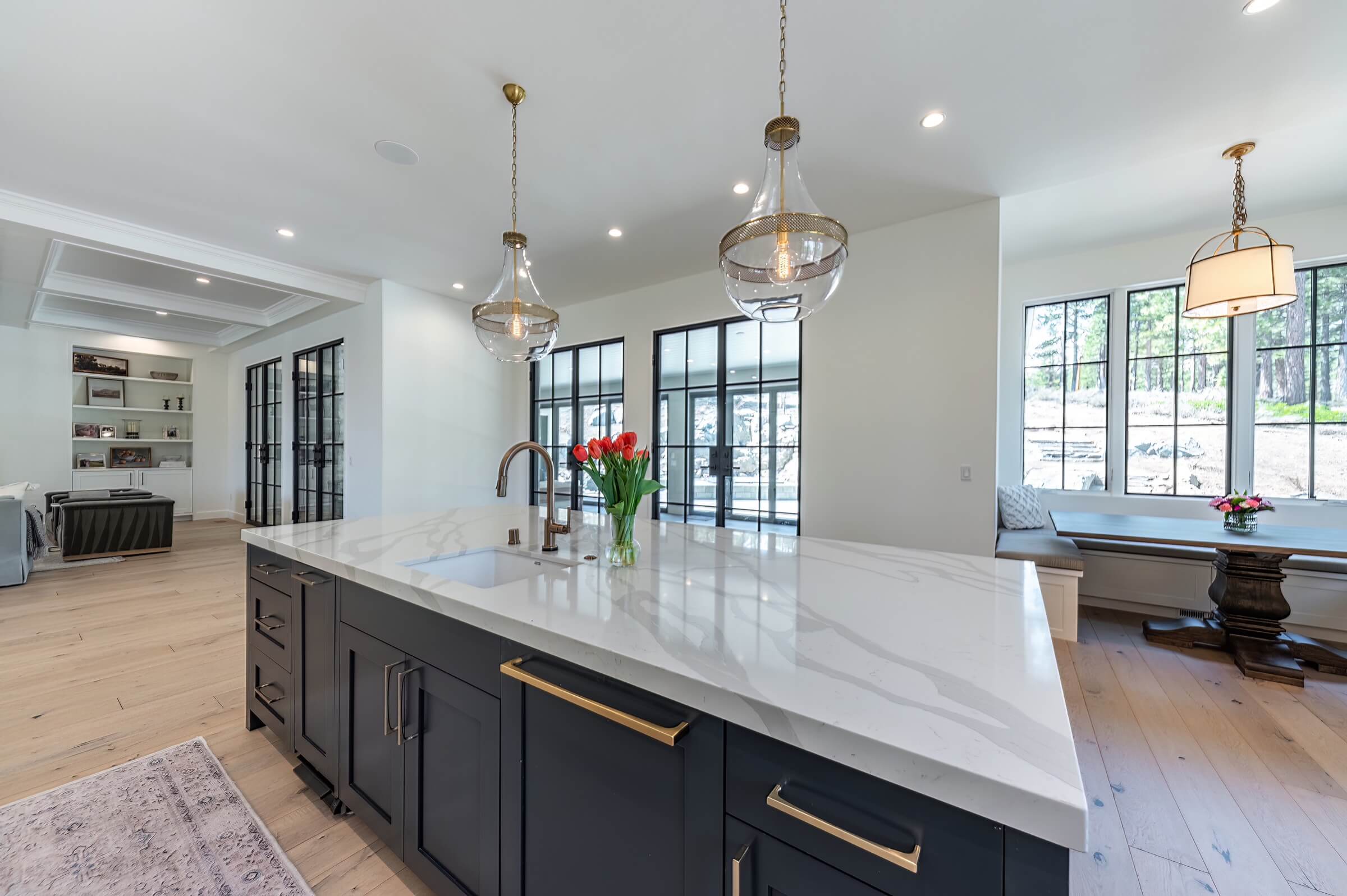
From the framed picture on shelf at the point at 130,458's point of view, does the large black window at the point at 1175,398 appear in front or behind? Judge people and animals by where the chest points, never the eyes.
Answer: in front

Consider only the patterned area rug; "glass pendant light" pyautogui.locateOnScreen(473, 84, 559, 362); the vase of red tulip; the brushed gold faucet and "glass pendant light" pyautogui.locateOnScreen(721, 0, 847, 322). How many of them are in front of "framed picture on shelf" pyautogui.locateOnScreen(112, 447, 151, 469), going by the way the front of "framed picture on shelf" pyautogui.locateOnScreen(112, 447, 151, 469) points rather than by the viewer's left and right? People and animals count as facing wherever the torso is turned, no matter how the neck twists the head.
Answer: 5

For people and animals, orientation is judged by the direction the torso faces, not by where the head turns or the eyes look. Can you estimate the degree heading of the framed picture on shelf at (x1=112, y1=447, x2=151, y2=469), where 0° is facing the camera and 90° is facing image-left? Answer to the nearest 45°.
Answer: approximately 0°

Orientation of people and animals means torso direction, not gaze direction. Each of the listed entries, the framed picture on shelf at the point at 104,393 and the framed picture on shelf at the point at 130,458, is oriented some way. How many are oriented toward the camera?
2

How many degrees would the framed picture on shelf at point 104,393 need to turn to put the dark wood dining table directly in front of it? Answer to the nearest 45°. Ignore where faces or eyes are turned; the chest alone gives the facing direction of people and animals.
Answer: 0° — it already faces it

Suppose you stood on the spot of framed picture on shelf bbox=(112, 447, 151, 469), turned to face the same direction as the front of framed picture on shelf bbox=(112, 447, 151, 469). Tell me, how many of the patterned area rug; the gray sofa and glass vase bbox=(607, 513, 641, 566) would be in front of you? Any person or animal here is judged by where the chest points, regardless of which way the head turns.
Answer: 3

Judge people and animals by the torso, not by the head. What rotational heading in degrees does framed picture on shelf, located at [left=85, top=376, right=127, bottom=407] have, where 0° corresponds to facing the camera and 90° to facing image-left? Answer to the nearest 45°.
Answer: approximately 0°

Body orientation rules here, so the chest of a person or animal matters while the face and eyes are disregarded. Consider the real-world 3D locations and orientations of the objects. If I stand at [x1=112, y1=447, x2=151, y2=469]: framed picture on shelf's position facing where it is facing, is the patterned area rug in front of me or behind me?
in front

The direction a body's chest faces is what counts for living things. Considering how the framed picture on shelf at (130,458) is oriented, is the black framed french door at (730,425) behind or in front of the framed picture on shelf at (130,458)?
in front

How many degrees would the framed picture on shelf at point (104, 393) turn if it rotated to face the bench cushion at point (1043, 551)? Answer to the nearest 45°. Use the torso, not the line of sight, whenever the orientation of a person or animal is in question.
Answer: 0° — it already faces it
